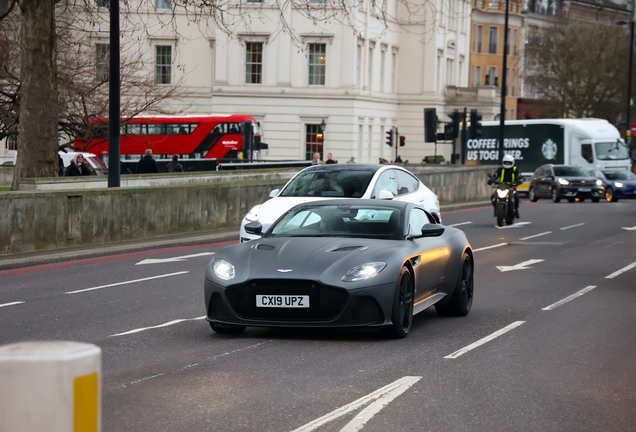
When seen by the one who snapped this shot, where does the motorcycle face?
facing the viewer

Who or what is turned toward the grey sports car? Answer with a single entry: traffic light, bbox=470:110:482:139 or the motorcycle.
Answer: the motorcycle

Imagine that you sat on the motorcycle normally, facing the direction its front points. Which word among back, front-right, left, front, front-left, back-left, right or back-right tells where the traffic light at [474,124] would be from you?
back

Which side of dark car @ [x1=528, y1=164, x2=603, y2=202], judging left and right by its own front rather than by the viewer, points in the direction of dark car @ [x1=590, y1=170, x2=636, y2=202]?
left

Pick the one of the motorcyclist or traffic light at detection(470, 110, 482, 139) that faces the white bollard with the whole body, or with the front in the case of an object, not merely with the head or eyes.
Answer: the motorcyclist

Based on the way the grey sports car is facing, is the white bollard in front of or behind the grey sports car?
in front

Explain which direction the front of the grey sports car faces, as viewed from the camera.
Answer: facing the viewer and to the left of the viewer

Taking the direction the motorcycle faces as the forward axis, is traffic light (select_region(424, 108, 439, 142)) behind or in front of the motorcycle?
behind

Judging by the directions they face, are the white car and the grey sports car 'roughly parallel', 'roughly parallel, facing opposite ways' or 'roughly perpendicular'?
roughly parallel

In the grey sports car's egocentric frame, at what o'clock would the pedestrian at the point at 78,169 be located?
The pedestrian is roughly at 4 o'clock from the grey sports car.

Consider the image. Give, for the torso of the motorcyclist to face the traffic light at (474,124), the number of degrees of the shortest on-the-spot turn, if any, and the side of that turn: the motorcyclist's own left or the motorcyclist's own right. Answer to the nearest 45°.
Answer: approximately 180°

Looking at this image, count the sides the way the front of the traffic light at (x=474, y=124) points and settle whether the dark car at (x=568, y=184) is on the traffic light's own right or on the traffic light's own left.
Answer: on the traffic light's own right

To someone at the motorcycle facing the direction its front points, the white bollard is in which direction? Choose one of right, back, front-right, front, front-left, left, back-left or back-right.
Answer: front

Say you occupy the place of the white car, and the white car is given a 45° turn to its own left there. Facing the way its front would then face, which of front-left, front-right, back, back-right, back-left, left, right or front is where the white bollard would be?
front

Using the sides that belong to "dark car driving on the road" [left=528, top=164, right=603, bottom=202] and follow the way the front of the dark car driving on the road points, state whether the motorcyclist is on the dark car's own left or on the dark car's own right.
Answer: on the dark car's own right

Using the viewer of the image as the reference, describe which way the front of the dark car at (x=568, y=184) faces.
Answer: facing the viewer and to the right of the viewer
